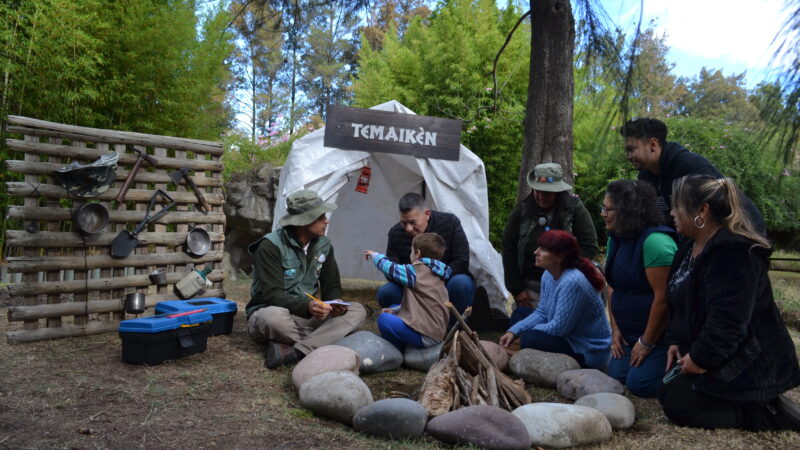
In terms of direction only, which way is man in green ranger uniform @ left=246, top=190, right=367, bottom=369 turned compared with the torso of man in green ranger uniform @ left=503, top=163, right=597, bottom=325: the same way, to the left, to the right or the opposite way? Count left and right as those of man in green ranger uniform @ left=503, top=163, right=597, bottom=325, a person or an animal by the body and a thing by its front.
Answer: to the left

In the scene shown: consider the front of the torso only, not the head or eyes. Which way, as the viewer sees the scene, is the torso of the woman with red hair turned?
to the viewer's left

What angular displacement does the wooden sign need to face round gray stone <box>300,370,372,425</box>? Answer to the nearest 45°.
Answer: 0° — it already faces it

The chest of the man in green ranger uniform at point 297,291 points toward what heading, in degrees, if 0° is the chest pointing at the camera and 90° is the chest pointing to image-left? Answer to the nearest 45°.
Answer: approximately 315°

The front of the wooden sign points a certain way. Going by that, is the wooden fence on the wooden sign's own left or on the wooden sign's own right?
on the wooden sign's own right

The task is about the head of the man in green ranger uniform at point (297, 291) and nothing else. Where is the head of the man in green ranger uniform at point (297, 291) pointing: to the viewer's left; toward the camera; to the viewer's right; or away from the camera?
to the viewer's right

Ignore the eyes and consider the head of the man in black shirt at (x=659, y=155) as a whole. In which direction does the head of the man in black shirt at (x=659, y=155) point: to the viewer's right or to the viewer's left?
to the viewer's left

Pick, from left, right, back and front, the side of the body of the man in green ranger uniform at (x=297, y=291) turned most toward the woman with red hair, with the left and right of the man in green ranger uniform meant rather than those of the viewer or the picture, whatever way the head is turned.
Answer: front

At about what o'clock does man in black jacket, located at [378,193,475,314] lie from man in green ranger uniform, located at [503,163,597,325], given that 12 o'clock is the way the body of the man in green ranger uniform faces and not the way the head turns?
The man in black jacket is roughly at 3 o'clock from the man in green ranger uniform.

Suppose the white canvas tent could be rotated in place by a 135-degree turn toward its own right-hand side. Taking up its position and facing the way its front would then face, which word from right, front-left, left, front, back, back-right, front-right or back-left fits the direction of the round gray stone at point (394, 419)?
back-left

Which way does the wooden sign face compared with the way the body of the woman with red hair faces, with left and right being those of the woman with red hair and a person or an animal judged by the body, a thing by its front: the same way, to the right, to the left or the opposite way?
to the left

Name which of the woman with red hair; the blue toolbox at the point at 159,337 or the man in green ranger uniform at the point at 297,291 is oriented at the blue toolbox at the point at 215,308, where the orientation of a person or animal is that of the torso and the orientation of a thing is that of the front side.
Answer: the woman with red hair
